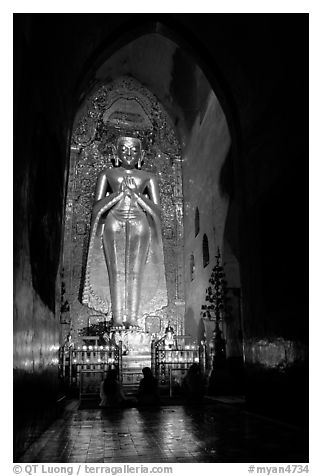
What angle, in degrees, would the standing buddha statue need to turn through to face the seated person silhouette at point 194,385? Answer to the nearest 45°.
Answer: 0° — it already faces them

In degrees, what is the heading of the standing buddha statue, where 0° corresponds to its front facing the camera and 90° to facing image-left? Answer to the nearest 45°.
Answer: approximately 0°

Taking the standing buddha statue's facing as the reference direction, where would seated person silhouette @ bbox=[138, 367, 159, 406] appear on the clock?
The seated person silhouette is roughly at 12 o'clock from the standing buddha statue.
